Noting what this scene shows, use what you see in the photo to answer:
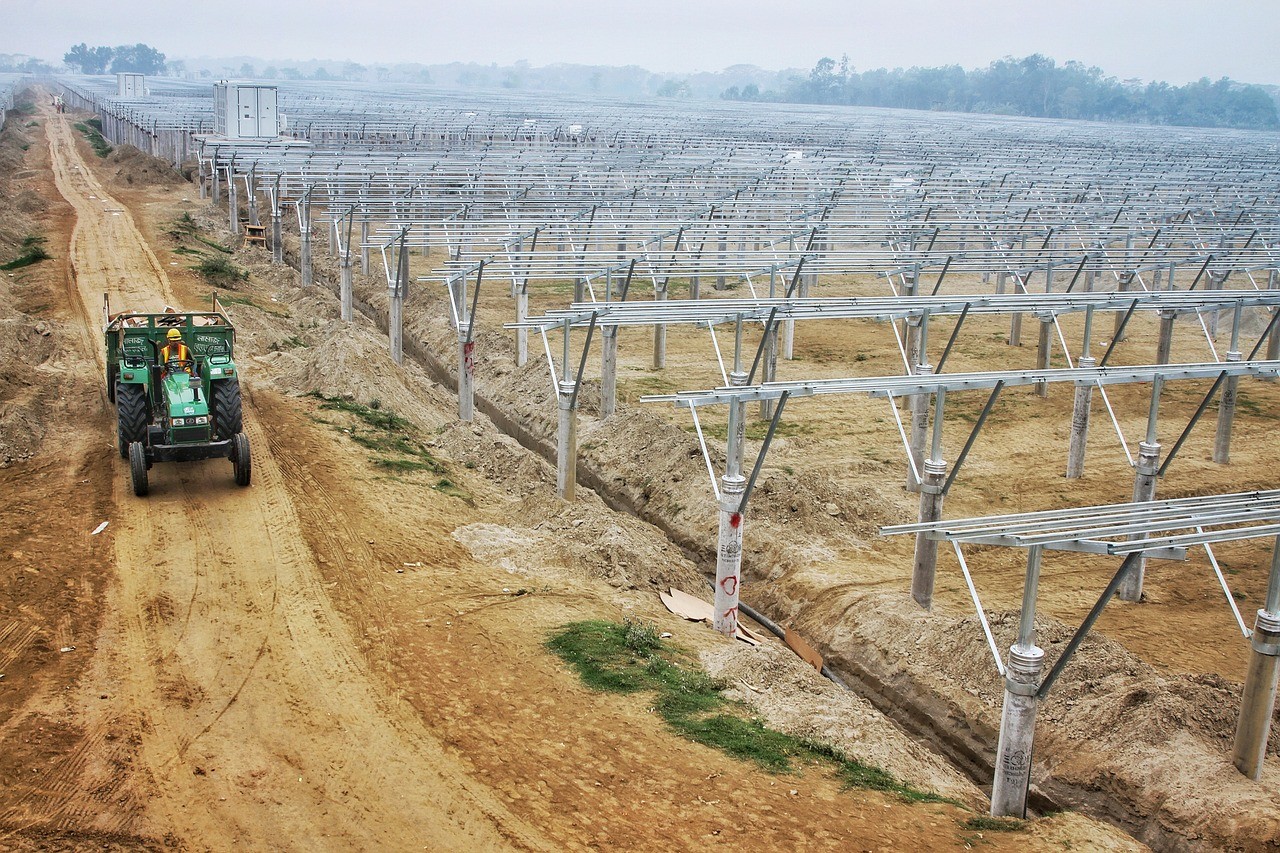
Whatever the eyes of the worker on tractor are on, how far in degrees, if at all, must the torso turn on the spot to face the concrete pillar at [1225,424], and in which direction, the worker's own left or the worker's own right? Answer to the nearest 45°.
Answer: approximately 90° to the worker's own left

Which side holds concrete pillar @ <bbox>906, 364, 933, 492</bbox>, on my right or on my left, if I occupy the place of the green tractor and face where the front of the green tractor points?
on my left

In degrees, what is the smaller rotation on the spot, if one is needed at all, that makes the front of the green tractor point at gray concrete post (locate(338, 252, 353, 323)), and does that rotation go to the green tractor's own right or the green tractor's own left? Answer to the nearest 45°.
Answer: approximately 180°

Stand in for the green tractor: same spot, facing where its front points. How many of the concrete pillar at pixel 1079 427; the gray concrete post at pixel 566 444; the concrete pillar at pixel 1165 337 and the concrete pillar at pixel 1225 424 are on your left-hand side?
4

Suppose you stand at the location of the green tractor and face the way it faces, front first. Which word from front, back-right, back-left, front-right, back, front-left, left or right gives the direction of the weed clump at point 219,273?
back

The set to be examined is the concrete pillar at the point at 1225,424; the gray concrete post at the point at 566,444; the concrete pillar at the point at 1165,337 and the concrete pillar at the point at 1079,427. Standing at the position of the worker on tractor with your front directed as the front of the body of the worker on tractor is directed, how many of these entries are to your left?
4

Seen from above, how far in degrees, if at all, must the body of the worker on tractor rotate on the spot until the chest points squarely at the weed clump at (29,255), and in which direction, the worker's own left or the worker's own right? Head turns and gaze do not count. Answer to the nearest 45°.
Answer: approximately 180°

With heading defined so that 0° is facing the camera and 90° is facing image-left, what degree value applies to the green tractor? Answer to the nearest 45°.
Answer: approximately 0°

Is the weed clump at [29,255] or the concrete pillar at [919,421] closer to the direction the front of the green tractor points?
the concrete pillar

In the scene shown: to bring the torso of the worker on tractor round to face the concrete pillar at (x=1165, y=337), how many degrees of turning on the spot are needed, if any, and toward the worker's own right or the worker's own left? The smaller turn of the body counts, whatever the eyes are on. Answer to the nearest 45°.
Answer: approximately 90° to the worker's own left

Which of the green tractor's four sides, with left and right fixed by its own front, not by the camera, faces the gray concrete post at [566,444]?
left
